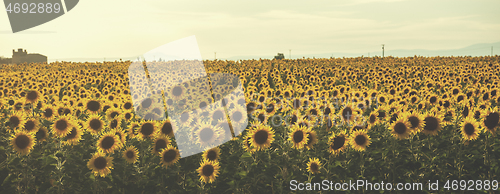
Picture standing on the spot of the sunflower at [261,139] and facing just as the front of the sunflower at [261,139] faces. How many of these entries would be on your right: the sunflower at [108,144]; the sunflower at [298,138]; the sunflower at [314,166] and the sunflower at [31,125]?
2

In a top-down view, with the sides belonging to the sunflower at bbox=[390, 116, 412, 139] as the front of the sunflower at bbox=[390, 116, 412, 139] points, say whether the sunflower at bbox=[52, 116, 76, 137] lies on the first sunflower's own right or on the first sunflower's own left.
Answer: on the first sunflower's own right

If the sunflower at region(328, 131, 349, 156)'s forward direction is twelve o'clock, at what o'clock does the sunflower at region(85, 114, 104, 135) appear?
the sunflower at region(85, 114, 104, 135) is roughly at 3 o'clock from the sunflower at region(328, 131, 349, 156).

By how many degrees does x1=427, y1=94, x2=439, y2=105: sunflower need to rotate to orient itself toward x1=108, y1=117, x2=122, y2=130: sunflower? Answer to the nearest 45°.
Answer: approximately 45° to its right

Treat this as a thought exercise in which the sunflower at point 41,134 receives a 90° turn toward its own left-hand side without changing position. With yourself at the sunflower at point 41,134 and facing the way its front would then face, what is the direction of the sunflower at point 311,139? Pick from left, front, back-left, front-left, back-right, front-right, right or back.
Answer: front-right

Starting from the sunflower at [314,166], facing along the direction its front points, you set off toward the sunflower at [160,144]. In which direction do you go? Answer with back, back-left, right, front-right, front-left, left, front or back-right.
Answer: right

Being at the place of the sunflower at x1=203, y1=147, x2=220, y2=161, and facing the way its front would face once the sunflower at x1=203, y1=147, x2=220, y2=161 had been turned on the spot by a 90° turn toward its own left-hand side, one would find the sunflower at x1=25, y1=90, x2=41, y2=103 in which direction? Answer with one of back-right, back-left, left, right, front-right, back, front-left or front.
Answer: back-left

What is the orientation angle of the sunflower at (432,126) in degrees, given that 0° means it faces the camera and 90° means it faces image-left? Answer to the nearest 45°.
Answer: approximately 0°

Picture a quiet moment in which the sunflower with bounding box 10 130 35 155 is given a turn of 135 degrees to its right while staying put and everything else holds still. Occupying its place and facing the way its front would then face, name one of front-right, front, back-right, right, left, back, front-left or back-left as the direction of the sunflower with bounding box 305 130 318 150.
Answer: back

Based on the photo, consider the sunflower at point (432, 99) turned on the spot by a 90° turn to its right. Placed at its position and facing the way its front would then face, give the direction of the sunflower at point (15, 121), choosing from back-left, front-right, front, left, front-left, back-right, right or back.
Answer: front-left

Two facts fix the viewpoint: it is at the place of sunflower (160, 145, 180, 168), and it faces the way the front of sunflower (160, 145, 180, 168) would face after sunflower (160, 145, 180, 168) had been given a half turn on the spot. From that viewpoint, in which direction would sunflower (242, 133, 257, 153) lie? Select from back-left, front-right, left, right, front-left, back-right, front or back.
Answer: right

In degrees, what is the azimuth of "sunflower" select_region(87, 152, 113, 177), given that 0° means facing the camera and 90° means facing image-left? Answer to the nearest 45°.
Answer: approximately 0°

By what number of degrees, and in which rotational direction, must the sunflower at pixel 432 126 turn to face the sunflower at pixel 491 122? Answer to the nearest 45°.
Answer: approximately 135° to its left

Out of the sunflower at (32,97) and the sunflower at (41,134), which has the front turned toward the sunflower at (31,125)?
the sunflower at (32,97)
